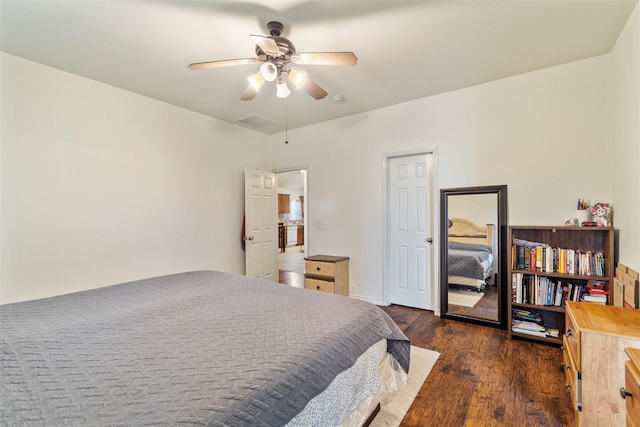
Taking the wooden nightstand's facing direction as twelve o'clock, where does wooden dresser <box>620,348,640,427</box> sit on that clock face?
The wooden dresser is roughly at 10 o'clock from the wooden nightstand.

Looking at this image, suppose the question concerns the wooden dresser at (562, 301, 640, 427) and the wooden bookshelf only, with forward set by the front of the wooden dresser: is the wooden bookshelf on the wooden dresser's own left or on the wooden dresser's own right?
on the wooden dresser's own right

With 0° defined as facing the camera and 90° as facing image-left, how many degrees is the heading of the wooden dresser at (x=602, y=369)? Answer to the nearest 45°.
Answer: approximately 90°

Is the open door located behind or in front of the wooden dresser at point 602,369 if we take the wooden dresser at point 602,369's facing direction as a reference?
in front

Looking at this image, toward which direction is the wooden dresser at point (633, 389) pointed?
to the viewer's left

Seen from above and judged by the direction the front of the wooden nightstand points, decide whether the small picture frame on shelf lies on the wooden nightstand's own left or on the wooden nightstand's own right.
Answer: on the wooden nightstand's own left

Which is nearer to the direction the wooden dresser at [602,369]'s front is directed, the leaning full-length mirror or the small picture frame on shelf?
the leaning full-length mirror

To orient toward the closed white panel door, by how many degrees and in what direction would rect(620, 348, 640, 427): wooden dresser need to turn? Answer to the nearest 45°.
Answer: approximately 45° to its right

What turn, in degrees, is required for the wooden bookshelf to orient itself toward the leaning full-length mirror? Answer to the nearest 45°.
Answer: approximately 90° to its right

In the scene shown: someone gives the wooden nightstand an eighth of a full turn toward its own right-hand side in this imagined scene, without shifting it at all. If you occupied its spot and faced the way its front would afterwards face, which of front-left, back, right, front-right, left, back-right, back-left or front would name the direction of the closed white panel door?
back

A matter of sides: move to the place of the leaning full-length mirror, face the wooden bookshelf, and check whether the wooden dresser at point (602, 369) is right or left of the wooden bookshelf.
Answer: right

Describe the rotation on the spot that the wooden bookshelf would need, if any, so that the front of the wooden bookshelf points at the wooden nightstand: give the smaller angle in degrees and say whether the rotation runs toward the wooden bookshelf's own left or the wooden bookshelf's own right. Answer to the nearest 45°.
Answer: approximately 90° to the wooden bookshelf's own right

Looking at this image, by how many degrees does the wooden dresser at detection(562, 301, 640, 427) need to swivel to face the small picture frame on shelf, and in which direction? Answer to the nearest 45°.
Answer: approximately 90° to its right

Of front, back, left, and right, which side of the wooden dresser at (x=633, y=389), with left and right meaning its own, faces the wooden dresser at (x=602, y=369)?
right
